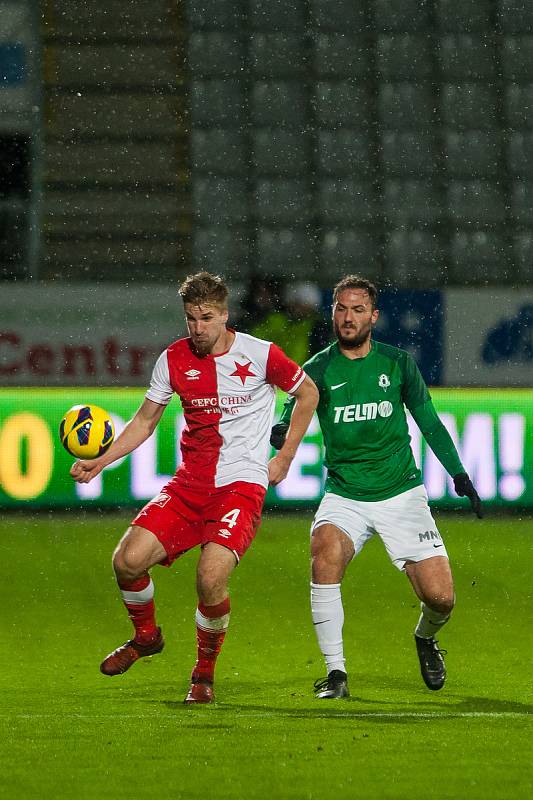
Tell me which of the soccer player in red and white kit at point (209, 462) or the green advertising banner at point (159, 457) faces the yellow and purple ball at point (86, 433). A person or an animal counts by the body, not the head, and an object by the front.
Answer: the green advertising banner

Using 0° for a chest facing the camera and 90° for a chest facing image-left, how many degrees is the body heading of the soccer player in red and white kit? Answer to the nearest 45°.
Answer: approximately 0°

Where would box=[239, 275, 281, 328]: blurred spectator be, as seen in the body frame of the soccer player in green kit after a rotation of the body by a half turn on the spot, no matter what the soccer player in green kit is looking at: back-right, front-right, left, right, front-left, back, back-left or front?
front

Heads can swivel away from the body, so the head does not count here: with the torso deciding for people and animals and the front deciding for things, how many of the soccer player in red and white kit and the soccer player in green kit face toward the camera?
2

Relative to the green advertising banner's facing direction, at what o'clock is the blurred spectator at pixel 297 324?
The blurred spectator is roughly at 7 o'clock from the green advertising banner.

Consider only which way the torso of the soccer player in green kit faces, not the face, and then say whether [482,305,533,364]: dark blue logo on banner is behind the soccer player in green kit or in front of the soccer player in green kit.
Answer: behind

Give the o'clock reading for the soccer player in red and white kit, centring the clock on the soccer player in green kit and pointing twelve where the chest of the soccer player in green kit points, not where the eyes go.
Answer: The soccer player in red and white kit is roughly at 2 o'clock from the soccer player in green kit.

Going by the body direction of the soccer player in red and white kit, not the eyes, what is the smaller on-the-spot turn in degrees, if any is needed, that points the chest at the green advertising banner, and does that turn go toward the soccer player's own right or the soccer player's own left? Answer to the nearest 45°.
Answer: approximately 180°
